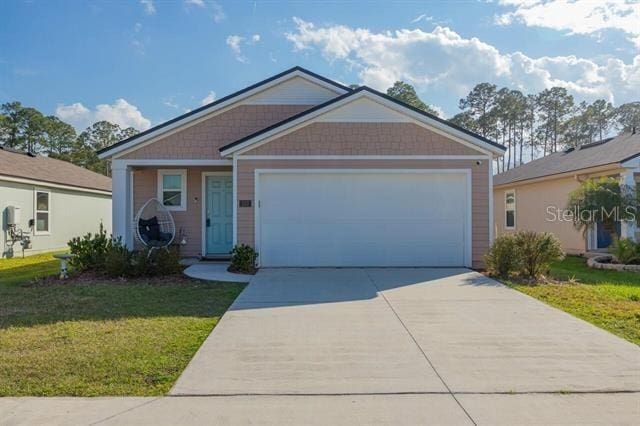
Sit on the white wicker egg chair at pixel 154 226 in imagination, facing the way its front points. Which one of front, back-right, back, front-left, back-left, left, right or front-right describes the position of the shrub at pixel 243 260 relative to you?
front-left

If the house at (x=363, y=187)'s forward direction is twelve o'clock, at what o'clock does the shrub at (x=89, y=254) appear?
The shrub is roughly at 3 o'clock from the house.

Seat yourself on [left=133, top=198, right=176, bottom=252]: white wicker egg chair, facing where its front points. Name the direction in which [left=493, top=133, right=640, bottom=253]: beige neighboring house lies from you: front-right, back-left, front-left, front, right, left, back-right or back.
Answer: left

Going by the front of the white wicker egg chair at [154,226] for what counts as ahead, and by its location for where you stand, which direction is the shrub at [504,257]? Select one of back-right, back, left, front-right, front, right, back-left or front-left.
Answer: front-left

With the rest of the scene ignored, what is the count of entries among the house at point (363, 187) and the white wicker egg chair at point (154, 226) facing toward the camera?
2

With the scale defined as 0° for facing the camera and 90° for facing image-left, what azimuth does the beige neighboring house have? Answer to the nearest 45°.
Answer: approximately 315°

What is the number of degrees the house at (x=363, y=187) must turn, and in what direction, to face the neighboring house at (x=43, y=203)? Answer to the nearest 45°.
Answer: approximately 135° to its right

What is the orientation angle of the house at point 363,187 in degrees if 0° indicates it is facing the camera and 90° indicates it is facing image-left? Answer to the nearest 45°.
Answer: approximately 0°

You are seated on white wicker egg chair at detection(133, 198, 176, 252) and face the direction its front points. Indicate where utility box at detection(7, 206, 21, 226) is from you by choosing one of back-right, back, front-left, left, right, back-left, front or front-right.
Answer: back-right
